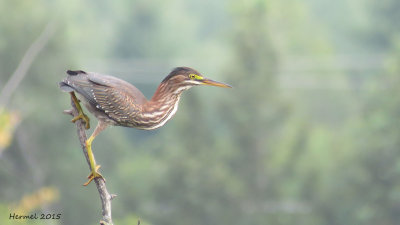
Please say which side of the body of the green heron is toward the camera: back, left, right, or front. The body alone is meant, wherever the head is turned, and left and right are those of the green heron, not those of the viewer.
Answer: right
